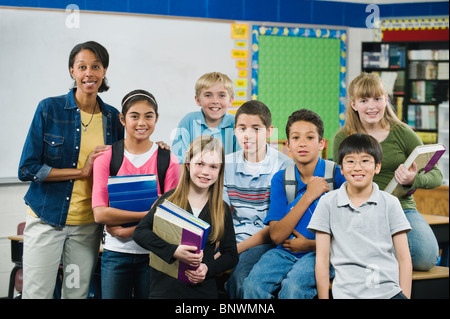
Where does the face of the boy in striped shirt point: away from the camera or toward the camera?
toward the camera

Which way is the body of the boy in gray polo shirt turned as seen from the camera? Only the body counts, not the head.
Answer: toward the camera

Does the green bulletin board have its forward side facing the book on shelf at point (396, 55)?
no

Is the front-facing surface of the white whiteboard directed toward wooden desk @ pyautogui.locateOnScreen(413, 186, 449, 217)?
no

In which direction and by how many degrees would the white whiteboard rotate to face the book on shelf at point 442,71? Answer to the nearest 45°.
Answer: approximately 135° to its left

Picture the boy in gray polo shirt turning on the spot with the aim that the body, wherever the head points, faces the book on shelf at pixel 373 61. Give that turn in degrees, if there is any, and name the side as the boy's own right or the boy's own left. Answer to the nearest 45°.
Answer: approximately 180°

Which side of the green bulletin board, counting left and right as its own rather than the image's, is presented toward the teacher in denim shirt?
right

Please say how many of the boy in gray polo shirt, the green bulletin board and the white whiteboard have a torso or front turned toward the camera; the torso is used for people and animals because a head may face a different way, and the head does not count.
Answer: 3

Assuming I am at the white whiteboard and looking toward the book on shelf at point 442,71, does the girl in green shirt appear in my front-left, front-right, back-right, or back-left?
front-right

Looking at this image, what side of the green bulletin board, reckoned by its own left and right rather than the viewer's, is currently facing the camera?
front

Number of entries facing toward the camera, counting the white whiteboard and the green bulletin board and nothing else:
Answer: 2

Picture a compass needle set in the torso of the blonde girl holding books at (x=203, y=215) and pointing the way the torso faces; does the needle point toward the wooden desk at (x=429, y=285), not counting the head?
no

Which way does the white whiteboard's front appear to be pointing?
toward the camera

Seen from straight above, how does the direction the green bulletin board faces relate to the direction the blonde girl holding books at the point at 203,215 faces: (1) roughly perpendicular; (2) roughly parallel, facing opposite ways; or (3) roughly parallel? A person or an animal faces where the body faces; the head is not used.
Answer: roughly parallel

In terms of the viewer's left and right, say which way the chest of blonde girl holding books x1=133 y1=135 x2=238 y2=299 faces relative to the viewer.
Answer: facing the viewer
